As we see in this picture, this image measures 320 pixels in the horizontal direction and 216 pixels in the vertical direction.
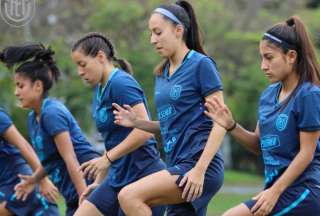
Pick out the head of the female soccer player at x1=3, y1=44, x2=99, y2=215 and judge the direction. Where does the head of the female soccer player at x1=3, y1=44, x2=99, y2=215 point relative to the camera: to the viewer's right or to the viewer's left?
to the viewer's left

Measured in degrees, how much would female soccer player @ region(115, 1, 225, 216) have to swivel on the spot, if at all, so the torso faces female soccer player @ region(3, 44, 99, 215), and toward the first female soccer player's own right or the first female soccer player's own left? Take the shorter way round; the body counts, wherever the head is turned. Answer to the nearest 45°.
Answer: approximately 90° to the first female soccer player's own right

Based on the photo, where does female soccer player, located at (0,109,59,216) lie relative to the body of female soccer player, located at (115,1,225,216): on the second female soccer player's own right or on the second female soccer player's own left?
on the second female soccer player's own right

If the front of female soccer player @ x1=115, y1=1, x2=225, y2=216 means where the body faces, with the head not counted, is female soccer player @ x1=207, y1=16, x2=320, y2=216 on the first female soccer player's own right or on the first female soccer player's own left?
on the first female soccer player's own left

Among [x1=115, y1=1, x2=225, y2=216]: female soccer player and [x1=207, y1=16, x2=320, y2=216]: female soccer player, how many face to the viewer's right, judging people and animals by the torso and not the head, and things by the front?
0

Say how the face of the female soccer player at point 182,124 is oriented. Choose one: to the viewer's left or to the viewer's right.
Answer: to the viewer's left

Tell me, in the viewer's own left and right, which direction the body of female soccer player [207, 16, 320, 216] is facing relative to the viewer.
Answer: facing the viewer and to the left of the viewer
